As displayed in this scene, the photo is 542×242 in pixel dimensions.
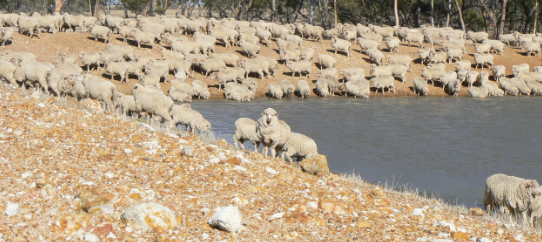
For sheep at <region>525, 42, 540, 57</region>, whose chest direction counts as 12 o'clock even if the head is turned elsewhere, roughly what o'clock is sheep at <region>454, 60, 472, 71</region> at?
sheep at <region>454, 60, 472, 71</region> is roughly at 10 o'clock from sheep at <region>525, 42, 540, 57</region>.

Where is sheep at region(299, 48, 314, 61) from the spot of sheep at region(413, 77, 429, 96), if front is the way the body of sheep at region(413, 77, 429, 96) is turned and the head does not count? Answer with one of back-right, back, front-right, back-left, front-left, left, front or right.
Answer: back-right

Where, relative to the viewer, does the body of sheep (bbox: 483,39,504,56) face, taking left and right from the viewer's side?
facing to the left of the viewer

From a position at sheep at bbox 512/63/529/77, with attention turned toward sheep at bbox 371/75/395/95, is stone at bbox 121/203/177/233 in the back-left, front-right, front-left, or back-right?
front-left

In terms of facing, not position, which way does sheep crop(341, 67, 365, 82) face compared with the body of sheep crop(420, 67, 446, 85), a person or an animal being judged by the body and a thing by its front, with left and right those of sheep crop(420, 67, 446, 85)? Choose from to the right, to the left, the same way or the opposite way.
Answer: the same way

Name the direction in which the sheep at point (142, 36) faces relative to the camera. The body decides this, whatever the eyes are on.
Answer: to the viewer's left

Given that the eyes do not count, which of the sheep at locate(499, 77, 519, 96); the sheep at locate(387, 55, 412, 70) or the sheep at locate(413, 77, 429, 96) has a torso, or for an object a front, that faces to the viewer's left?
the sheep at locate(387, 55, 412, 70)

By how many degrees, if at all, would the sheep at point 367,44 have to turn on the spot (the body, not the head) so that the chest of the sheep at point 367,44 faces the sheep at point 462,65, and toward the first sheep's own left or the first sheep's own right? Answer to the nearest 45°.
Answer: approximately 180°

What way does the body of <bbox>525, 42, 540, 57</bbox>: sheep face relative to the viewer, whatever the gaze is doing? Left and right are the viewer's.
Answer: facing to the left of the viewer

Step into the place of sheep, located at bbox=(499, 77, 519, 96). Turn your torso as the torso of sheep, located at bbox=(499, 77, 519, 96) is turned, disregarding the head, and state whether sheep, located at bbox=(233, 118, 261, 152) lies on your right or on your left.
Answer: on your right

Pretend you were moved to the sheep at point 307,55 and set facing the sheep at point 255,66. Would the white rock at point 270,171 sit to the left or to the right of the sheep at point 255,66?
left

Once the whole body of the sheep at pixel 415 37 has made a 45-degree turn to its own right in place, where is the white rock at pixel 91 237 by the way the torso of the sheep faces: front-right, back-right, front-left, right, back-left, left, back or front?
back-left

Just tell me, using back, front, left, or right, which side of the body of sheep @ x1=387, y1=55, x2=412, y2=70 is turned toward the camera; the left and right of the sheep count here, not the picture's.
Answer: left

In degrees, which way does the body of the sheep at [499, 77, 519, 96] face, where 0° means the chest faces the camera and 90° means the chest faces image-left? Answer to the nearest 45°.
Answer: approximately 315°

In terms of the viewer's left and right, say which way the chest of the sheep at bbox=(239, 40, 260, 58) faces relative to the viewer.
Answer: facing the viewer and to the left of the viewer
